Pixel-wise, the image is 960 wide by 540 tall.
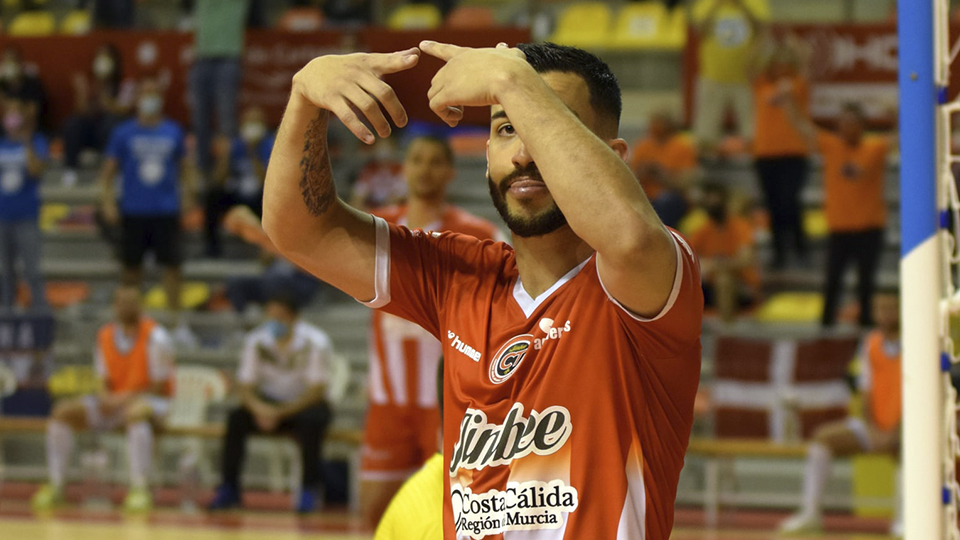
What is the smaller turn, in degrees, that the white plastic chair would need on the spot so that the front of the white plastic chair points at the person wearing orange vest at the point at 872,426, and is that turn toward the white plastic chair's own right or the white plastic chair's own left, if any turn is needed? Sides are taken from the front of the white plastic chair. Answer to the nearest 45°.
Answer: approximately 90° to the white plastic chair's own left

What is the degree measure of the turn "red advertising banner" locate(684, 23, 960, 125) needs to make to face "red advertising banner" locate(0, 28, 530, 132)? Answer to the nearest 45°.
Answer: approximately 90° to its right

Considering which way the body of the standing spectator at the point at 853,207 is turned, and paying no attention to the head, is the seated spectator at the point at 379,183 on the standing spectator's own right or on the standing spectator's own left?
on the standing spectator's own right

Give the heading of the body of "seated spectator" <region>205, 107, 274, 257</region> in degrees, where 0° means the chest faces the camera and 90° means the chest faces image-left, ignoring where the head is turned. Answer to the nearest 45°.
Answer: approximately 0°

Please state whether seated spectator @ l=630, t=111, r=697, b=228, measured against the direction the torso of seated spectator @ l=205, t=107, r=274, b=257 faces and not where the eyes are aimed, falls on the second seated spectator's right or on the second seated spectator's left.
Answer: on the second seated spectator's left

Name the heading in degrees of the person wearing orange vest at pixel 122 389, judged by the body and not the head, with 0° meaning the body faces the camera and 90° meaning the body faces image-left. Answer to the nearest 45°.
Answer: approximately 45°

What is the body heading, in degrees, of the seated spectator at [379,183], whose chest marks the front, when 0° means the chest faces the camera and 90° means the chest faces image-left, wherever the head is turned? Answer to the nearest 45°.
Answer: approximately 0°

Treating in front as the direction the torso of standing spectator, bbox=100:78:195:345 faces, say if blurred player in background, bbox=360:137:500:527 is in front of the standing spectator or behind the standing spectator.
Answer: in front
